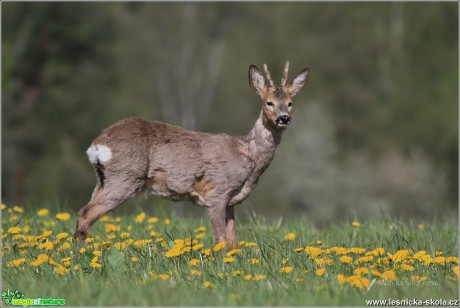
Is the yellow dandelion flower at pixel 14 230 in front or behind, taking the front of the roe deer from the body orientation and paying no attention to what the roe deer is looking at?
behind

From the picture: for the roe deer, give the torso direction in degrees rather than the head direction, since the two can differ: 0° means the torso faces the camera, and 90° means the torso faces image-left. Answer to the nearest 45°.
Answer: approximately 270°

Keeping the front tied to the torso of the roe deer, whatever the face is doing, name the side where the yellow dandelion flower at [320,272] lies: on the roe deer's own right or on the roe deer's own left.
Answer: on the roe deer's own right

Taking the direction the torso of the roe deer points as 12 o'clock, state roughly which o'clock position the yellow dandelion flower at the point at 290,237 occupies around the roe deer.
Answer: The yellow dandelion flower is roughly at 1 o'clock from the roe deer.

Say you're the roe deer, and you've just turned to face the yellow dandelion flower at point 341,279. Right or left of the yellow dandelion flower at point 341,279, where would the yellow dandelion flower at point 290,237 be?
left

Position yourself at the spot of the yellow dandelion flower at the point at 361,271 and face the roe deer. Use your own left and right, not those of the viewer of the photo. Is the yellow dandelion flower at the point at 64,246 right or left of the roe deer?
left

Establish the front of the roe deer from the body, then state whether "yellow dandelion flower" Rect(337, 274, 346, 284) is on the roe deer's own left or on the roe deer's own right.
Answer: on the roe deer's own right

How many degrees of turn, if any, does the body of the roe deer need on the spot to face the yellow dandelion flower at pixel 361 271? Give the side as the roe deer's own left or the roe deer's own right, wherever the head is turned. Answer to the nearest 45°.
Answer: approximately 45° to the roe deer's own right

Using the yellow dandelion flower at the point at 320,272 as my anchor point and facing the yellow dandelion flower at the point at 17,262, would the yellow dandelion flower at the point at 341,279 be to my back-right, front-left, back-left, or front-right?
back-left

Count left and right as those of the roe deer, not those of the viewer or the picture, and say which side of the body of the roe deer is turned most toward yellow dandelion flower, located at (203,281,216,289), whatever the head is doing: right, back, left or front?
right

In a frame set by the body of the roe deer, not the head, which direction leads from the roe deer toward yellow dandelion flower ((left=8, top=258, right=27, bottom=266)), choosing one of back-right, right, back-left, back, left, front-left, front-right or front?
back-right

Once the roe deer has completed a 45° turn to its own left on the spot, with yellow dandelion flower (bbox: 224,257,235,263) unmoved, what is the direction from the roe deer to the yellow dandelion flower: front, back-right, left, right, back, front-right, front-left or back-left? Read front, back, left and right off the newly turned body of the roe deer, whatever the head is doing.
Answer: back-right
